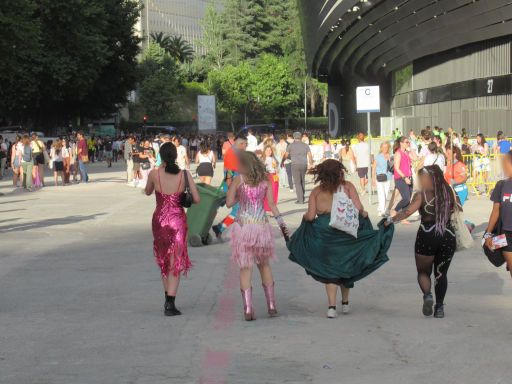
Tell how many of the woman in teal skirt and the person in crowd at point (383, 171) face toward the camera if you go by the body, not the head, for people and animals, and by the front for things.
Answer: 1

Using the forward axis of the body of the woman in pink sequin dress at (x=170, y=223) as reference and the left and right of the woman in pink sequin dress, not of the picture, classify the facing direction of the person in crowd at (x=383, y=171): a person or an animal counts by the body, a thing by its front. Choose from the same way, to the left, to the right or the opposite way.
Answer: the opposite way

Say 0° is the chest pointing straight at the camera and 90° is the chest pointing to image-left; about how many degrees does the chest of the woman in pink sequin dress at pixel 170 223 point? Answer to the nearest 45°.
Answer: approximately 180°

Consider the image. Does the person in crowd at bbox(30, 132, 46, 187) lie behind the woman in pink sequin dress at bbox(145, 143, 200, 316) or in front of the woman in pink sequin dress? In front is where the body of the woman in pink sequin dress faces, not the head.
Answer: in front

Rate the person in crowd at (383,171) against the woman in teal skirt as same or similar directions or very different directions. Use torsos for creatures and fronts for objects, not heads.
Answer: very different directions

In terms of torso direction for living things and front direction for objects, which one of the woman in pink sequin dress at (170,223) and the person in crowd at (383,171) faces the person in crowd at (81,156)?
the woman in pink sequin dress

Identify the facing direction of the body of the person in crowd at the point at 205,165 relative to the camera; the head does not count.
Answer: away from the camera

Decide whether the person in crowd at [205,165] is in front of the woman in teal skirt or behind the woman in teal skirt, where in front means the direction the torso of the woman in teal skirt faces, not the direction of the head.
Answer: in front

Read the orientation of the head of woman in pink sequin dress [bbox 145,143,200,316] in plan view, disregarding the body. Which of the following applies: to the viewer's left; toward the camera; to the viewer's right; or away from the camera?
away from the camera
